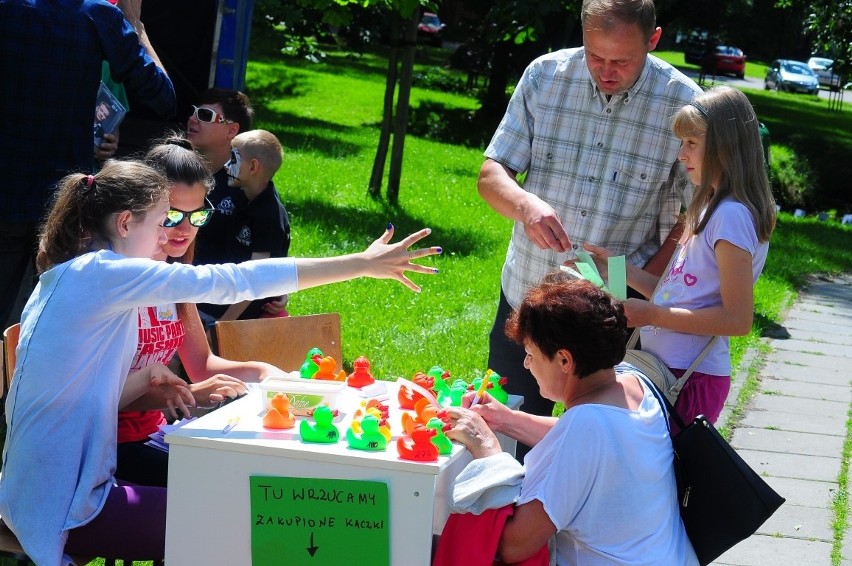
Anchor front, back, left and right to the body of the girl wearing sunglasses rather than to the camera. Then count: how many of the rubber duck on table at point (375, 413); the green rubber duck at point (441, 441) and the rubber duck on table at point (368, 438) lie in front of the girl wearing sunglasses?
3

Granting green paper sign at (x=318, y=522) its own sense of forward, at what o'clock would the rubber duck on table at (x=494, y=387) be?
The rubber duck on table is roughly at 7 o'clock from the green paper sign.

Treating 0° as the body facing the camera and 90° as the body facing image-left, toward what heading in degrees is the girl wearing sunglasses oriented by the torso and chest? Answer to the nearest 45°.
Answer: approximately 315°

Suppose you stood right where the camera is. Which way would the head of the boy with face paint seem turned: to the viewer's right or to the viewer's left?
to the viewer's left

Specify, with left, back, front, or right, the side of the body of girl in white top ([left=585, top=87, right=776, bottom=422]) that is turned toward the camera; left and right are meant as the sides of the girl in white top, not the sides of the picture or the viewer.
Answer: left

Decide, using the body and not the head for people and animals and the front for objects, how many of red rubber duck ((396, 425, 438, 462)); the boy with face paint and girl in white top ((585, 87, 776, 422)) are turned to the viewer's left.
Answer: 2

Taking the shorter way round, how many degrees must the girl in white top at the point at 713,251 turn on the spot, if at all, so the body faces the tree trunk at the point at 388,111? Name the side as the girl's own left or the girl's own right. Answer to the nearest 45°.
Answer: approximately 45° to the girl's own right
